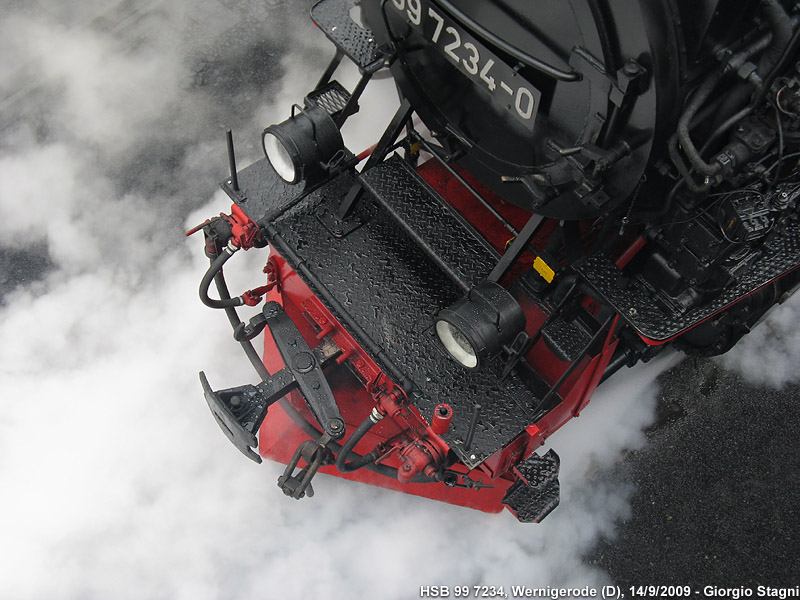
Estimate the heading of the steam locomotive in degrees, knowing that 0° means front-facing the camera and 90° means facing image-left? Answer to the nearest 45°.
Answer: approximately 45°
